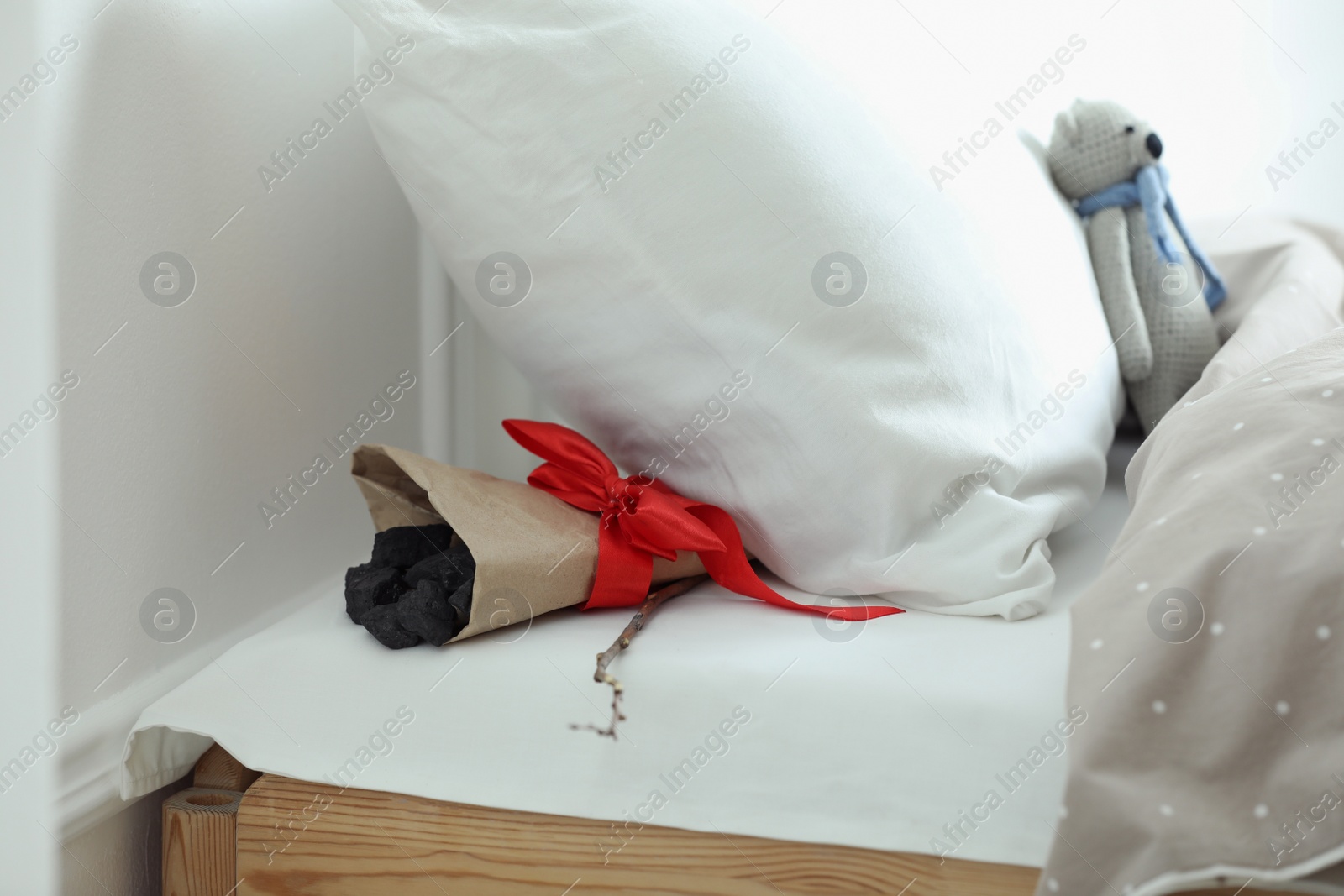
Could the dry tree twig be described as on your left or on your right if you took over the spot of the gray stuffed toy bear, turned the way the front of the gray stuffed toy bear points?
on your right

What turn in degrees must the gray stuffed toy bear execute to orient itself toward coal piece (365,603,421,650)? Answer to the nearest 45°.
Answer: approximately 135° to its right

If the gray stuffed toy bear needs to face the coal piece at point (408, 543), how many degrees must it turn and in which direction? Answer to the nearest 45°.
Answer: approximately 135° to its right

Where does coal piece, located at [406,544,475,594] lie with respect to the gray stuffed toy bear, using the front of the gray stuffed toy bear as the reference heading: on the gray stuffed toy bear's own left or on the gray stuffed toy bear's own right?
on the gray stuffed toy bear's own right

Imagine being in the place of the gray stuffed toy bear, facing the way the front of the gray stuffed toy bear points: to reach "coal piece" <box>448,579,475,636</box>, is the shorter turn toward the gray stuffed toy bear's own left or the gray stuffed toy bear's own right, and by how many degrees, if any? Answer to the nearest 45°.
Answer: approximately 135° to the gray stuffed toy bear's own right

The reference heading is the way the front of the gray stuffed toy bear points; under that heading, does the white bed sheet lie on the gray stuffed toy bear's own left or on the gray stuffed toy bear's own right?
on the gray stuffed toy bear's own right

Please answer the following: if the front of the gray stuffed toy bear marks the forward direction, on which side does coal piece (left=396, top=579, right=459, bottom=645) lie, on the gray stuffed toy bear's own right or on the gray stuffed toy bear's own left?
on the gray stuffed toy bear's own right

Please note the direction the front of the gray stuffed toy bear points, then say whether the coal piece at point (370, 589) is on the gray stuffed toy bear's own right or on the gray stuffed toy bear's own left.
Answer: on the gray stuffed toy bear's own right

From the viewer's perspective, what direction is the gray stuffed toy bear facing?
to the viewer's right
